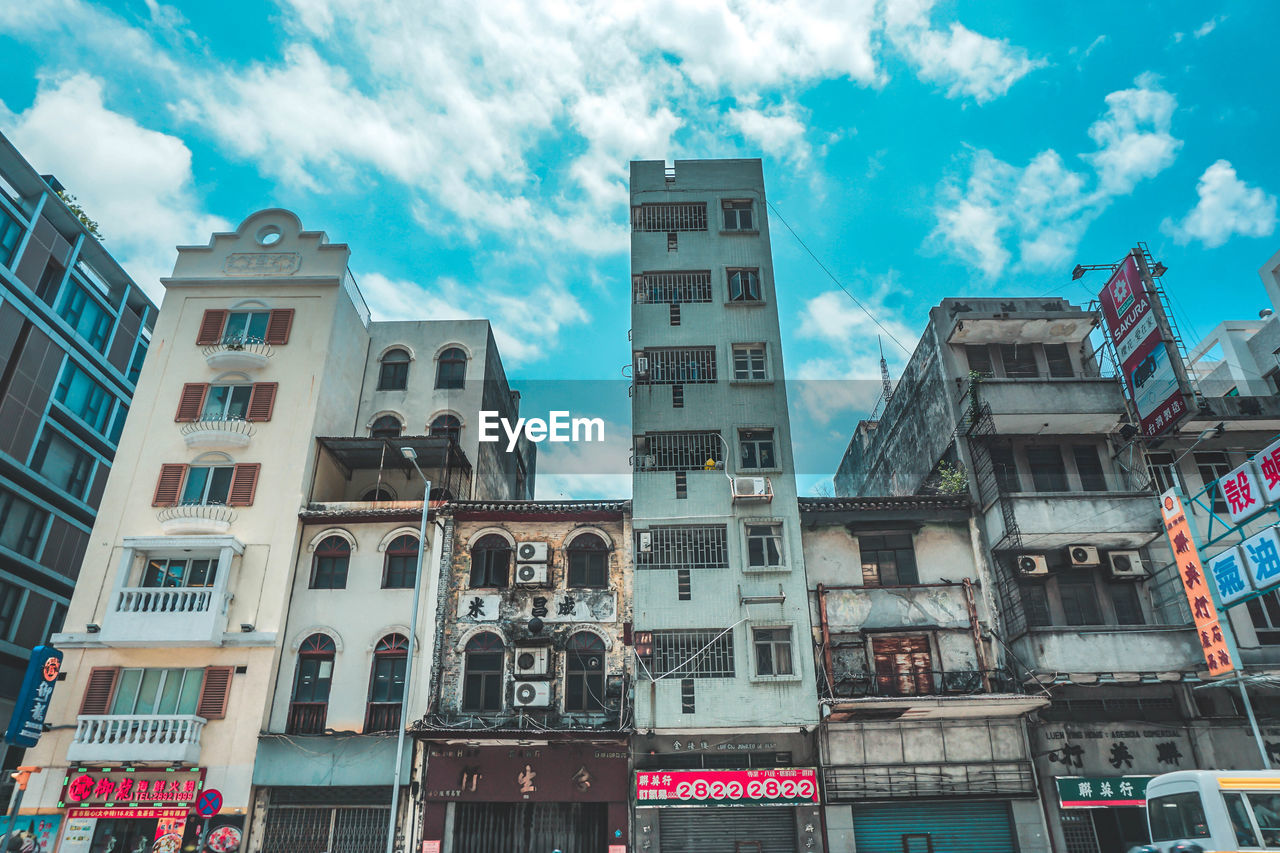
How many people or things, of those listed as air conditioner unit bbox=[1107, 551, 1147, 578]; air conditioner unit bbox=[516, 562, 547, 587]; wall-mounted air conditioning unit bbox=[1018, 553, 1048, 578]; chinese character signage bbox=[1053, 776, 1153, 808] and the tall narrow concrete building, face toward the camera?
5

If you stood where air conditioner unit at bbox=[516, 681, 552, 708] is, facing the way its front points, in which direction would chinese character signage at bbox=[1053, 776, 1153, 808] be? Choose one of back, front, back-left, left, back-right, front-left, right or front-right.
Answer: left

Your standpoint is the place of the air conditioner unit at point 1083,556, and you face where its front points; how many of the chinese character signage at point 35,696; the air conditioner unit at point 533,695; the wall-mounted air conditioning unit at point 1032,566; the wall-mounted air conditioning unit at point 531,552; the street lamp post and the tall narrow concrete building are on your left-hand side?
0

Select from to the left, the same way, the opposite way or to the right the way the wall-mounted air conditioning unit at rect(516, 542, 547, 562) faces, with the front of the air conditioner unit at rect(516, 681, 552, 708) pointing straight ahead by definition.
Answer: the same way

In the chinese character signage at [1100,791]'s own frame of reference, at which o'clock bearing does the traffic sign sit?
The traffic sign is roughly at 2 o'clock from the chinese character signage.

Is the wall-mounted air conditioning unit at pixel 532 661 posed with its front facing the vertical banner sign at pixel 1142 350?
no

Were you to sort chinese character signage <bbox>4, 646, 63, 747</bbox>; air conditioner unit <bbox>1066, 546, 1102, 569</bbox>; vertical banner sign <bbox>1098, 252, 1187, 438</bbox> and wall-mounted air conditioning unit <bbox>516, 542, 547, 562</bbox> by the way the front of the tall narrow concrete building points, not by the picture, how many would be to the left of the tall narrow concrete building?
2

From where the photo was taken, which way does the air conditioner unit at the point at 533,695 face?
toward the camera

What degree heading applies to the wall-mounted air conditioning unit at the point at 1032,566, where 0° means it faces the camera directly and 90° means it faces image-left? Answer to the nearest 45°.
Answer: approximately 0°

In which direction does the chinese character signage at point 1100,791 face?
toward the camera

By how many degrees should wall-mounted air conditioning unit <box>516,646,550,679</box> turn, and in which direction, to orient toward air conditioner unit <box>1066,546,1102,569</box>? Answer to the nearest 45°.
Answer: approximately 90° to its left

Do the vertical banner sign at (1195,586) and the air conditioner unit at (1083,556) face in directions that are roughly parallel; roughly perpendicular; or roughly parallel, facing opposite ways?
roughly perpendicular

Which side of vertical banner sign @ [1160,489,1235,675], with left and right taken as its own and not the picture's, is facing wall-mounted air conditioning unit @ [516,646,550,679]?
right

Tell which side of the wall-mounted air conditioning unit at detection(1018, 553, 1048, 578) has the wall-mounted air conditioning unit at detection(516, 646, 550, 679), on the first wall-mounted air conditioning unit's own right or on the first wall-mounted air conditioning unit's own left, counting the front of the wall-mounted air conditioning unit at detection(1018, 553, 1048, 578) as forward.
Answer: on the first wall-mounted air conditioning unit's own right

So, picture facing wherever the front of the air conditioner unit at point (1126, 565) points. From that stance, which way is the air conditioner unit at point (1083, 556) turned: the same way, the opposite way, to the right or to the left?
the same way
